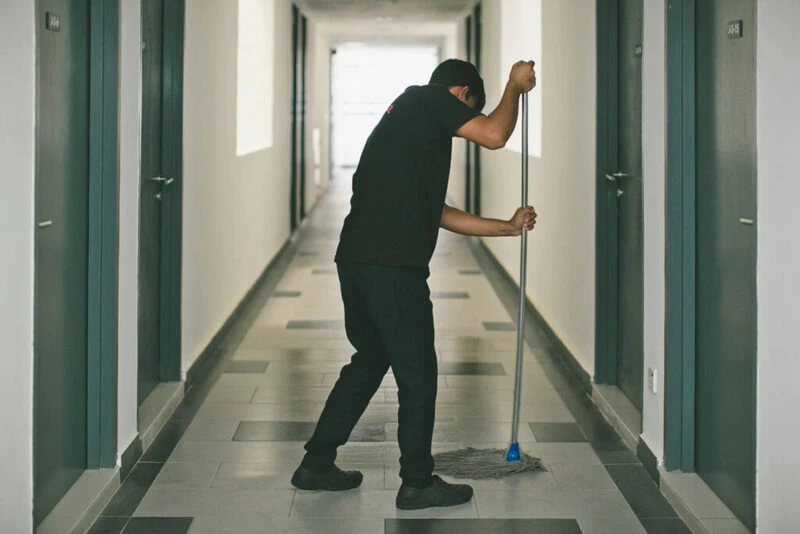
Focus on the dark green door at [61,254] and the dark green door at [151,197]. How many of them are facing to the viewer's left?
0

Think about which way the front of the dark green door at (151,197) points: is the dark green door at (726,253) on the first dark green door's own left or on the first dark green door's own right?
on the first dark green door's own right

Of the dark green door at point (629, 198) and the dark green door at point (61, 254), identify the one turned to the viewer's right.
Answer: the dark green door at point (61, 254)

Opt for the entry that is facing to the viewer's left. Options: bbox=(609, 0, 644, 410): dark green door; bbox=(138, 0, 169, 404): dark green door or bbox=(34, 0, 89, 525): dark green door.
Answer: bbox=(609, 0, 644, 410): dark green door

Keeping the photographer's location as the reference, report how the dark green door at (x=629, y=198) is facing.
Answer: facing to the left of the viewer

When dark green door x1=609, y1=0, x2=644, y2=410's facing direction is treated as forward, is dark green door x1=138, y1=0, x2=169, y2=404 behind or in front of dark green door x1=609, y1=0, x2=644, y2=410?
in front

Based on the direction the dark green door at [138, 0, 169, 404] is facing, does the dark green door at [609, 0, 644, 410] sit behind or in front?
in front

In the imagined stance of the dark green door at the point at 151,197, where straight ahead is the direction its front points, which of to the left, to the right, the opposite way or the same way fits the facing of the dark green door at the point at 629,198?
the opposite way

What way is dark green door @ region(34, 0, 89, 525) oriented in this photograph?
to the viewer's right

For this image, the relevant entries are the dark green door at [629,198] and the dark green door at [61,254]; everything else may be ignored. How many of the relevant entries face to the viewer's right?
1

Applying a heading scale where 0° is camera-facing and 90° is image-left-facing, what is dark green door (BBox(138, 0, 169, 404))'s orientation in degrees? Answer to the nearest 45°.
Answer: approximately 270°

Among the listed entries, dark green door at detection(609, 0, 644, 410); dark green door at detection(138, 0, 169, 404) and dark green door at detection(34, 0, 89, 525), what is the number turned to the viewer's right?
2

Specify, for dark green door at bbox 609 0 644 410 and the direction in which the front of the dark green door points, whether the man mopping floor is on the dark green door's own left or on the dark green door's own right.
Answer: on the dark green door's own left
